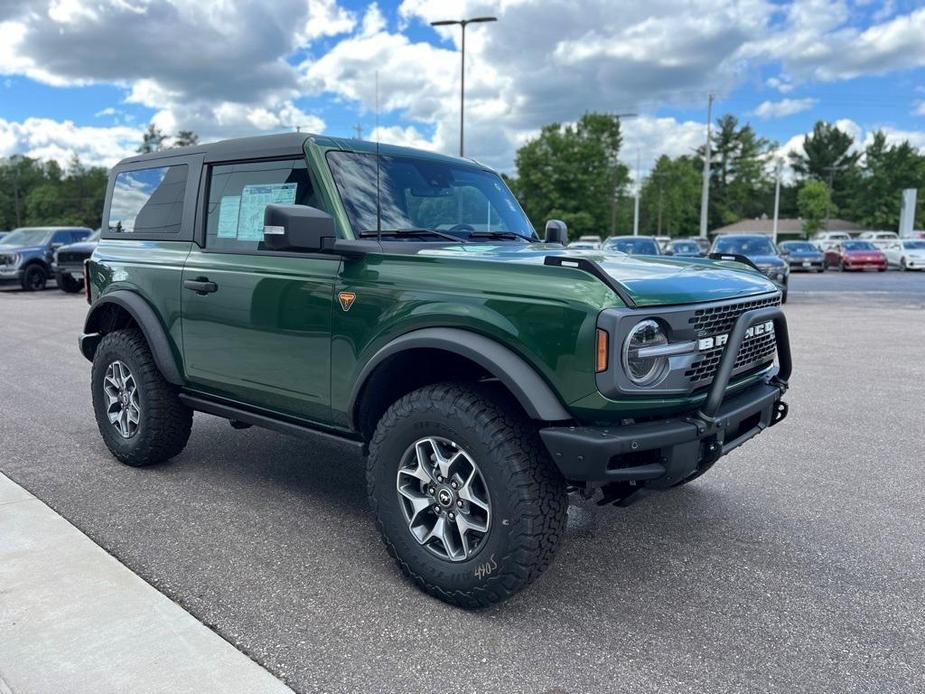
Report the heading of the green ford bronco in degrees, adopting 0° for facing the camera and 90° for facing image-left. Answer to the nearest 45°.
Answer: approximately 315°

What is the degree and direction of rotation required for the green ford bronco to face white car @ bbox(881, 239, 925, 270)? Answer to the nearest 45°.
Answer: approximately 90° to its left

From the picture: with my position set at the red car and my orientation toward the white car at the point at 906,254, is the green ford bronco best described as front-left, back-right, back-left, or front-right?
back-right

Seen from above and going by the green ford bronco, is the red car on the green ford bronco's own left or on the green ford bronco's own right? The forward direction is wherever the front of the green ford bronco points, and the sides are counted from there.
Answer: on the green ford bronco's own left
